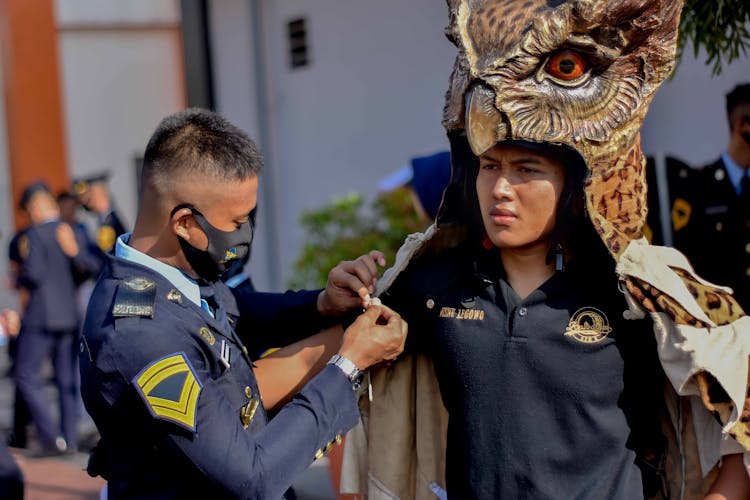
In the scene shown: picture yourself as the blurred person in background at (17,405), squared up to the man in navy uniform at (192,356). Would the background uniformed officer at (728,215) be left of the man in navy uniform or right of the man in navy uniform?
left

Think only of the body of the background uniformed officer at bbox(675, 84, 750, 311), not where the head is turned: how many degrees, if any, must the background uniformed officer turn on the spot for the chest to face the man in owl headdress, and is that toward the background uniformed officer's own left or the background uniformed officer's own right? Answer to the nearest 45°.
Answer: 0° — they already face them

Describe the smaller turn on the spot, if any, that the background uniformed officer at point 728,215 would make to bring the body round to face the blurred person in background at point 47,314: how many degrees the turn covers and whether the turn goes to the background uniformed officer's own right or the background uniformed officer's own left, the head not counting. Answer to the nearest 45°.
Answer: approximately 90° to the background uniformed officer's own right

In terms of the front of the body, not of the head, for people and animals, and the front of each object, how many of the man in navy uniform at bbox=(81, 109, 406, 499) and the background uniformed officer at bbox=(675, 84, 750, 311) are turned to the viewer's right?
1

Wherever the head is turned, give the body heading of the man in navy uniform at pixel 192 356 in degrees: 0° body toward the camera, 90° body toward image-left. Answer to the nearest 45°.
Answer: approximately 270°

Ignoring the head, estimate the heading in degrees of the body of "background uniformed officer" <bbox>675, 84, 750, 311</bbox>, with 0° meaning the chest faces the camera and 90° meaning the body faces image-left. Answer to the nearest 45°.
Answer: approximately 0°

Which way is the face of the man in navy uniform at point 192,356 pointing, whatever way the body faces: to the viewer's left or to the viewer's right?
to the viewer's right

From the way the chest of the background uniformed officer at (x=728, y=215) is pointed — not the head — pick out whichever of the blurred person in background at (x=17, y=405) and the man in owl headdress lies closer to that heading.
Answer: the man in owl headdress

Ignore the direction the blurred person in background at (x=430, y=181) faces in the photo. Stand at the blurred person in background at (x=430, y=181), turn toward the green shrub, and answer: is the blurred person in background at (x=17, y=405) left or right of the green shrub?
left
